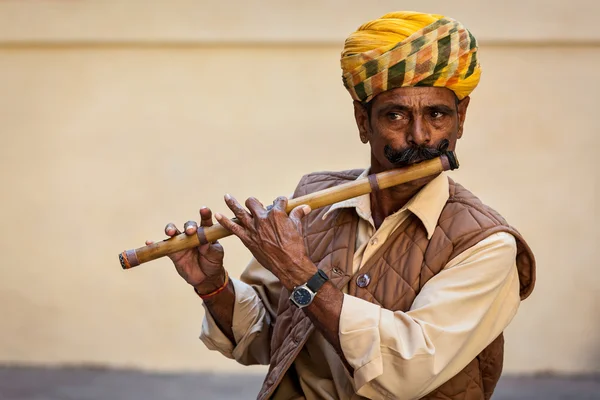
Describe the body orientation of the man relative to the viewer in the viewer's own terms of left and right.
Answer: facing the viewer and to the left of the viewer

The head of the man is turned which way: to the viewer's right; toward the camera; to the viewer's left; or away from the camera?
toward the camera
